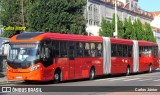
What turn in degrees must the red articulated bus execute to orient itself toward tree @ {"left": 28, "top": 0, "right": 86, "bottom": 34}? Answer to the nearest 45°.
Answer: approximately 135° to its right

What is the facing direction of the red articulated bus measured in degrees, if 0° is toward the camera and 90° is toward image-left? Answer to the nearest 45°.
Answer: approximately 45°
